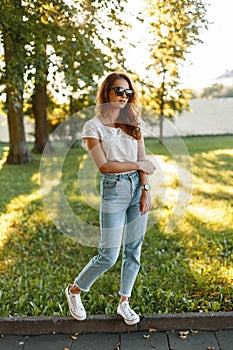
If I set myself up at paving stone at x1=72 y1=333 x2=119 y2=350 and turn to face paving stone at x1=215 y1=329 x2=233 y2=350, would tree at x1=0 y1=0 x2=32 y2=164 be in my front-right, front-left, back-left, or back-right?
back-left

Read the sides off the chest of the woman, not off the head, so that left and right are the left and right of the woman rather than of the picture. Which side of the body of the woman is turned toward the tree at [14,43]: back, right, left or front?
back

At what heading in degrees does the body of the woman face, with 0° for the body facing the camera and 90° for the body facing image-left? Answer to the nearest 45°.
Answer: approximately 315°

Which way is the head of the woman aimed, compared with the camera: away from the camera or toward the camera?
toward the camera

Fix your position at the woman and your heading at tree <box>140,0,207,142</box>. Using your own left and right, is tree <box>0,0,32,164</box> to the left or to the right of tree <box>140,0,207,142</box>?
left
